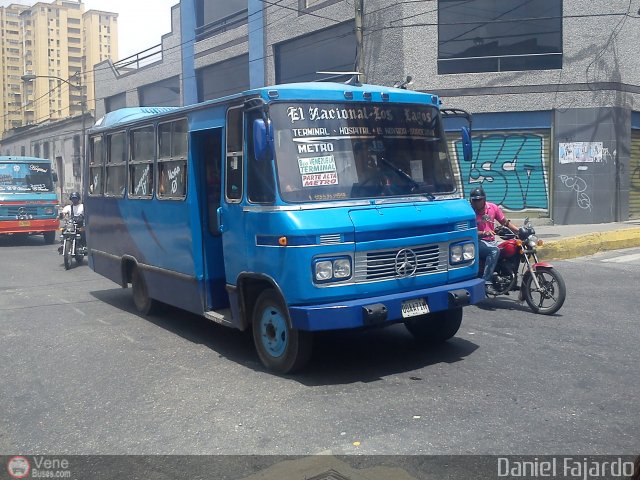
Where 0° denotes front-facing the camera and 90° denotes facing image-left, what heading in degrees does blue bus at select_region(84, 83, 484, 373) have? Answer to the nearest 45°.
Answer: approximately 315°

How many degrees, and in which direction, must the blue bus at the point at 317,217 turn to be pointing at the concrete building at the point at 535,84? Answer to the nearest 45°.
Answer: approximately 90° to its left

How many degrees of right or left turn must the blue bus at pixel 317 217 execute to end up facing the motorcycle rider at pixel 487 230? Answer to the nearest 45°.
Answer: approximately 90° to its left
